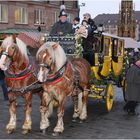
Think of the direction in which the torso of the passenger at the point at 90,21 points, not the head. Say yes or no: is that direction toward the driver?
yes

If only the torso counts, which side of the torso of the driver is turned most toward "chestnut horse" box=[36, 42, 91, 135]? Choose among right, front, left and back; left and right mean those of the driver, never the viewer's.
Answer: front

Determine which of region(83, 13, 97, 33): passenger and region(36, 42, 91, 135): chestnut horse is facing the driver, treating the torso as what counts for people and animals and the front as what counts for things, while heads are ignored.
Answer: the passenger

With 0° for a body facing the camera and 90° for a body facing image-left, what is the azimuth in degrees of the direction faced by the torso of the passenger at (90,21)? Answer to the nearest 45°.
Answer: approximately 45°

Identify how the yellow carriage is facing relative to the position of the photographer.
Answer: facing the viewer and to the left of the viewer

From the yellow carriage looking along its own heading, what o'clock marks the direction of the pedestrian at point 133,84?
The pedestrian is roughly at 9 o'clock from the yellow carriage.

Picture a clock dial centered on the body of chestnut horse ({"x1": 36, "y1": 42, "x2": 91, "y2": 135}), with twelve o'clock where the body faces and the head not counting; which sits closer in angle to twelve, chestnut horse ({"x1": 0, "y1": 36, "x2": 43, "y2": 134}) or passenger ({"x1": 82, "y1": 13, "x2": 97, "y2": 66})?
the chestnut horse

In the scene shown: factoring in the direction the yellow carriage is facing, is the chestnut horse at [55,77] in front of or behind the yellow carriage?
in front

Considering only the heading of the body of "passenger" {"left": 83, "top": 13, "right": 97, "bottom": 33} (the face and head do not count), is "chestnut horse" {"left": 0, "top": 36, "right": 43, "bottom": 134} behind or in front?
in front

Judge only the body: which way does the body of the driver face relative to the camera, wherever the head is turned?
toward the camera

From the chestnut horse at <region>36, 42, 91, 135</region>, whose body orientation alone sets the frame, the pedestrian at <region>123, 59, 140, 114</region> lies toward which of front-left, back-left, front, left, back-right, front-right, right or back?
back
